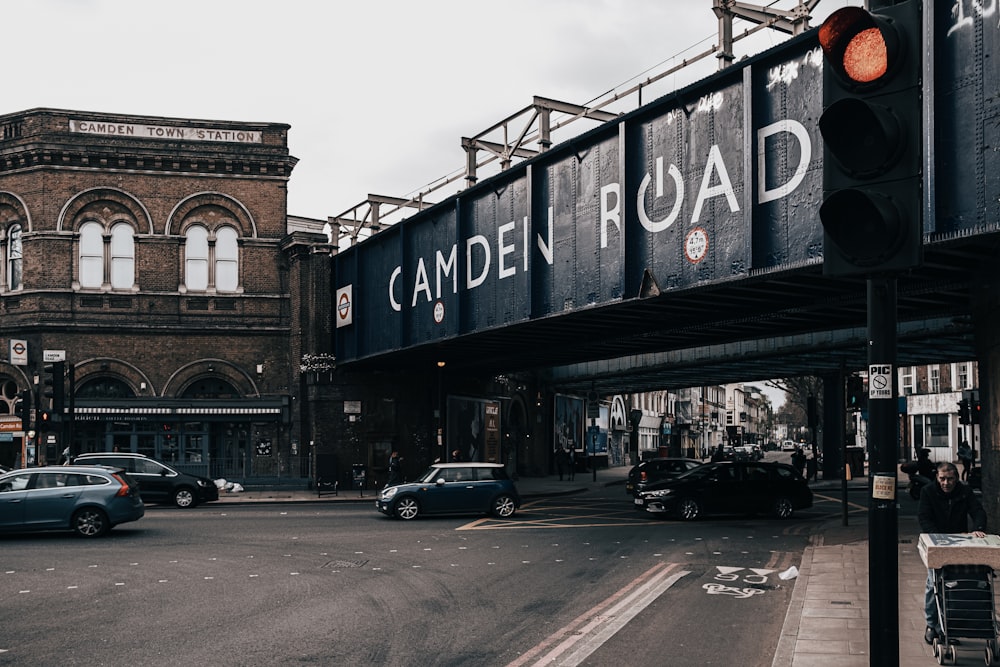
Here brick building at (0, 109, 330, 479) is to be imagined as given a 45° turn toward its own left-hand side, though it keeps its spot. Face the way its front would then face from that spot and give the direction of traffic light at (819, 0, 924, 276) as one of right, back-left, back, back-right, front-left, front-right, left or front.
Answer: front-right

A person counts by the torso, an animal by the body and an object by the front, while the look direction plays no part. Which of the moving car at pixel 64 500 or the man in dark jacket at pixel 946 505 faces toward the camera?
the man in dark jacket

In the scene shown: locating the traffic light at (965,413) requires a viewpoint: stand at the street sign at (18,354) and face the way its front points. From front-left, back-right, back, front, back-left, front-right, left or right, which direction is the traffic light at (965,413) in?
front-left

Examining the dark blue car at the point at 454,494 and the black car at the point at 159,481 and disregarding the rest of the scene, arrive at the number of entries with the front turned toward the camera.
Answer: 0

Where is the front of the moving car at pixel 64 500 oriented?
to the viewer's left

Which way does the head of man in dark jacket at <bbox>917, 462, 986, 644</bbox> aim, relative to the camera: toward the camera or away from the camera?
toward the camera

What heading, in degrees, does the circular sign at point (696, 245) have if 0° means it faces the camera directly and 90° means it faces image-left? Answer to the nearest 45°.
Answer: approximately 45°

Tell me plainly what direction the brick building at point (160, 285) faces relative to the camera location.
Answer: facing the viewer

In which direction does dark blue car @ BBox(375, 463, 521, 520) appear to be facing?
to the viewer's left

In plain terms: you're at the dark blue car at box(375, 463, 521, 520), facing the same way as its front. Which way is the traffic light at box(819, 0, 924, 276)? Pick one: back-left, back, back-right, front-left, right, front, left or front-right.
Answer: left

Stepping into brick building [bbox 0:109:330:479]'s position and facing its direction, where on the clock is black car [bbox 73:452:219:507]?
The black car is roughly at 12 o'clock from the brick building.

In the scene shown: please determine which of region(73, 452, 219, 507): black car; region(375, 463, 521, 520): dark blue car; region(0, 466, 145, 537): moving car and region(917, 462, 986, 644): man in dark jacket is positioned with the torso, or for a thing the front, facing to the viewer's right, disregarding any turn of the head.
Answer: region(73, 452, 219, 507): black car

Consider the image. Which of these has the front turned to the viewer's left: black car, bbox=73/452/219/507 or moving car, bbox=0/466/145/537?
the moving car

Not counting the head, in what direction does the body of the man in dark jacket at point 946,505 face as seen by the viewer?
toward the camera
